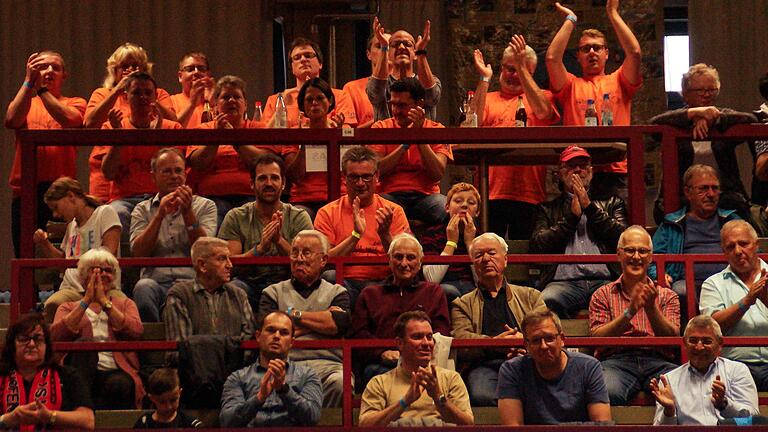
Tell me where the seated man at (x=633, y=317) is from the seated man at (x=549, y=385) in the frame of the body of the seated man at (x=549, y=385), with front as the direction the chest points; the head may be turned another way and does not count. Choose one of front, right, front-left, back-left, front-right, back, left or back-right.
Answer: back-left

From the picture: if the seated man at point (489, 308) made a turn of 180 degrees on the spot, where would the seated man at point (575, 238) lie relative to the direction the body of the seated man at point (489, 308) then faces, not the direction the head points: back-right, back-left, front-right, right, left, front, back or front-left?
front-right

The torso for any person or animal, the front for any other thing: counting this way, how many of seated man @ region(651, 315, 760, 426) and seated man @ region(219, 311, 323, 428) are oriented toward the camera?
2

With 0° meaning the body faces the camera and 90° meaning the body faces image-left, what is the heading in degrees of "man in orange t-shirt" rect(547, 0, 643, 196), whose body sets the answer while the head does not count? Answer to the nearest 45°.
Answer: approximately 0°

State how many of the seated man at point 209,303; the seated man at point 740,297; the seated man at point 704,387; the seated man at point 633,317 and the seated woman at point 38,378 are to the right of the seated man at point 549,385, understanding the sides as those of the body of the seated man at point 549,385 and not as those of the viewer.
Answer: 2

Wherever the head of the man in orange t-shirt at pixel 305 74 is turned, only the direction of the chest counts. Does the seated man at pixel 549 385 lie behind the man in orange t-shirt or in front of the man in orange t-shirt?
in front

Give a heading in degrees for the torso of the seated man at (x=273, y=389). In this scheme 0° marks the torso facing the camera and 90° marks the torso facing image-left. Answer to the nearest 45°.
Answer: approximately 0°

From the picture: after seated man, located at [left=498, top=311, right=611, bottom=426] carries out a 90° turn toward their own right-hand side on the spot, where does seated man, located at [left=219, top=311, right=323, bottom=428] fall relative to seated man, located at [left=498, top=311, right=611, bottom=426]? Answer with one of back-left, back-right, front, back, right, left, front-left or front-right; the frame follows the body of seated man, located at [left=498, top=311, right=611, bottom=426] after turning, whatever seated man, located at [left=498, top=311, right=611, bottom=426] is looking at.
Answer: front

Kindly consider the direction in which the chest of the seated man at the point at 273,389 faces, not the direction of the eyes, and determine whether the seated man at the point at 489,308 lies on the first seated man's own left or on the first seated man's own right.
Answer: on the first seated man's own left

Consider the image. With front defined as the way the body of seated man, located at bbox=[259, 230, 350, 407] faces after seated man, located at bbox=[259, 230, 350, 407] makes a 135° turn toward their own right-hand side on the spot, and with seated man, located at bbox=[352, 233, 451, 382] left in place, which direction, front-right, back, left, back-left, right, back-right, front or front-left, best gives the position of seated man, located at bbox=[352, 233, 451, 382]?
back-right
